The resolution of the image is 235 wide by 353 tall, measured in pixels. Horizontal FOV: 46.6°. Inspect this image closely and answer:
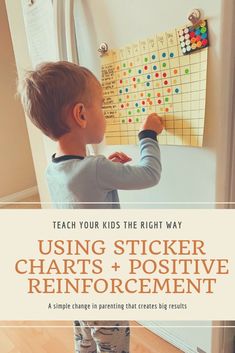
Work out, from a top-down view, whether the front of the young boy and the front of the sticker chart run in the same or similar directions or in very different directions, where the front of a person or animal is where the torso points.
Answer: very different directions

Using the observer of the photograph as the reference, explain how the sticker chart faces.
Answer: facing the viewer and to the left of the viewer

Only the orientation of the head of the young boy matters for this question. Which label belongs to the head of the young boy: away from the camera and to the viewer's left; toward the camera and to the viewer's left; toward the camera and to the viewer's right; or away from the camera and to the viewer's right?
away from the camera and to the viewer's right

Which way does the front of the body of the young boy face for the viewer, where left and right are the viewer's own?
facing away from the viewer and to the right of the viewer
